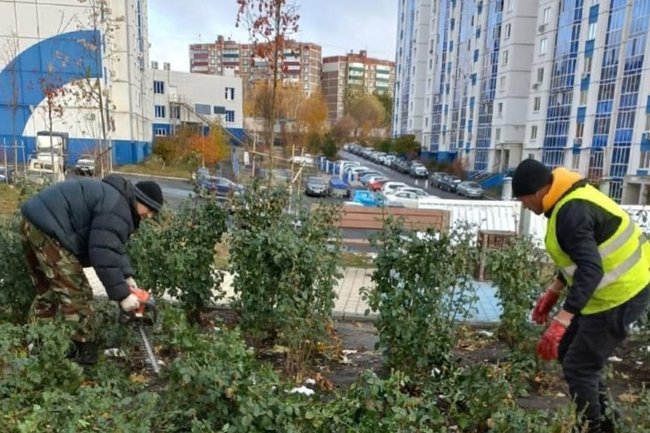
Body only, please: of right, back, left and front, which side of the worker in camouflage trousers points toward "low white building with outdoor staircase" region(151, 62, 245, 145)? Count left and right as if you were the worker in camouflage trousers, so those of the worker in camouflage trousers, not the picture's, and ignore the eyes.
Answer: left

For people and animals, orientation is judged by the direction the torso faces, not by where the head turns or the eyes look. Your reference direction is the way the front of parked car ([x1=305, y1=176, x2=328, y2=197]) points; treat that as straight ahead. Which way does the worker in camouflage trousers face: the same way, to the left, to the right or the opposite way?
to the left

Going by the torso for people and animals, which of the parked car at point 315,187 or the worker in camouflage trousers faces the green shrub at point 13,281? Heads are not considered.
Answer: the parked car

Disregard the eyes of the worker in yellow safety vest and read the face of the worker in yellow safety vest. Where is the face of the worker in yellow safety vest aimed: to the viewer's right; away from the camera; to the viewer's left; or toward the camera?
to the viewer's left

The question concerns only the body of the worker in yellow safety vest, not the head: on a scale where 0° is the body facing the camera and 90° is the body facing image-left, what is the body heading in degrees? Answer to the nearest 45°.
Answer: approximately 90°

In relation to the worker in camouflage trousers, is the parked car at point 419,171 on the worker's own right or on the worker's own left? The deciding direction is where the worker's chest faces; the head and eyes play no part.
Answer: on the worker's own left

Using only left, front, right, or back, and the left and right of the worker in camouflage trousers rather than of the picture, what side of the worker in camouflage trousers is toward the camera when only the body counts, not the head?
right

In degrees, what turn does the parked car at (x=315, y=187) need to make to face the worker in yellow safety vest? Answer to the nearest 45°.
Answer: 0° — it already faces them
